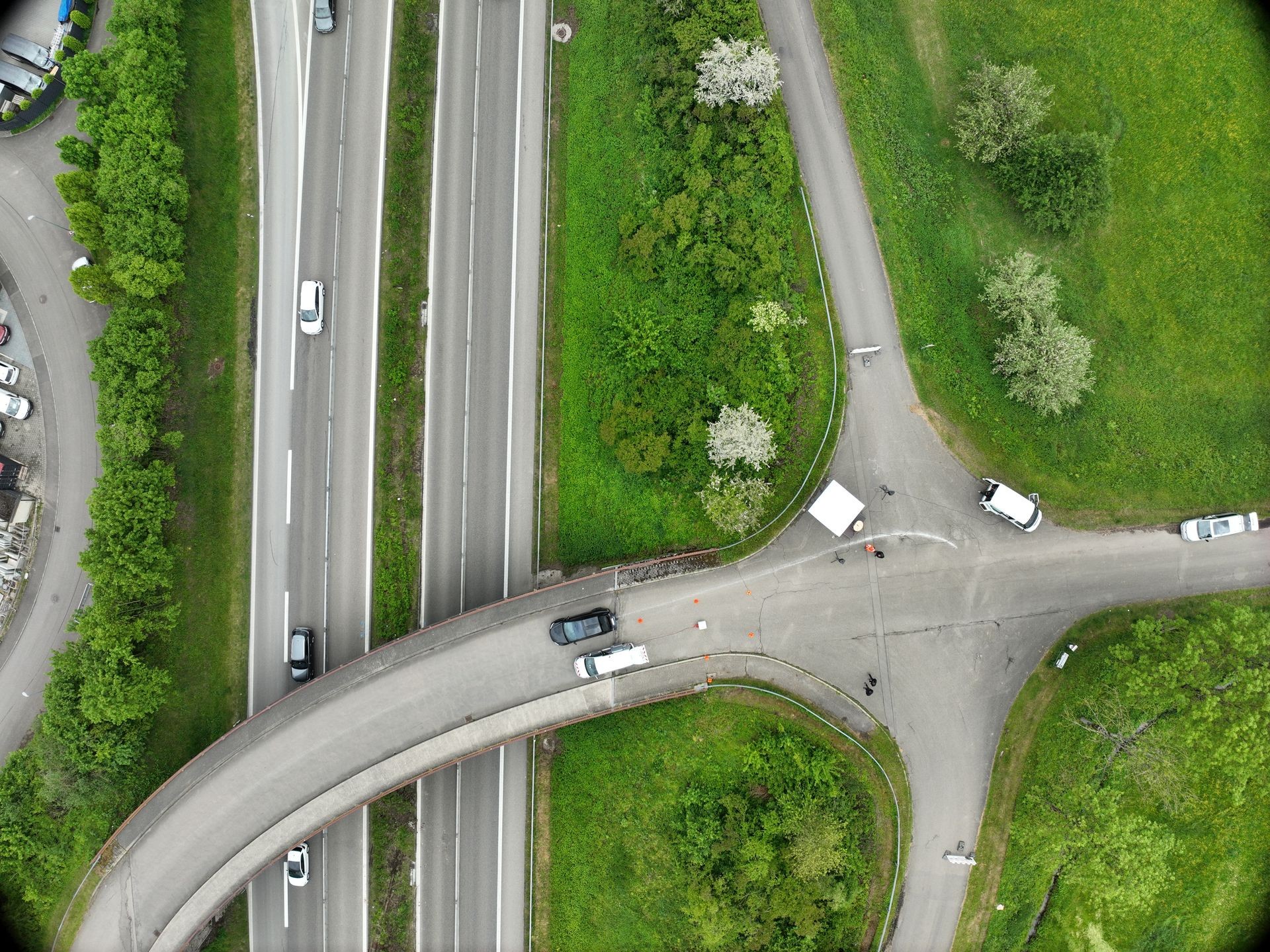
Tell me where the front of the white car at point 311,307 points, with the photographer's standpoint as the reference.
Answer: facing the viewer

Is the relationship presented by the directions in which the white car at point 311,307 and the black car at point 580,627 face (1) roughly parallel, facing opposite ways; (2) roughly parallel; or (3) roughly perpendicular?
roughly perpendicular

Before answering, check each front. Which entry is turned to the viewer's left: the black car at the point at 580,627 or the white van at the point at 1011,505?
the black car

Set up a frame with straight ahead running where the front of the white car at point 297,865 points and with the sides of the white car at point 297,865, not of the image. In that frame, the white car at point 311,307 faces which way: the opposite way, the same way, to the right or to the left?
the same way

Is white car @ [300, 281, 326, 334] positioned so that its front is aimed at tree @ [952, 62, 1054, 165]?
no
